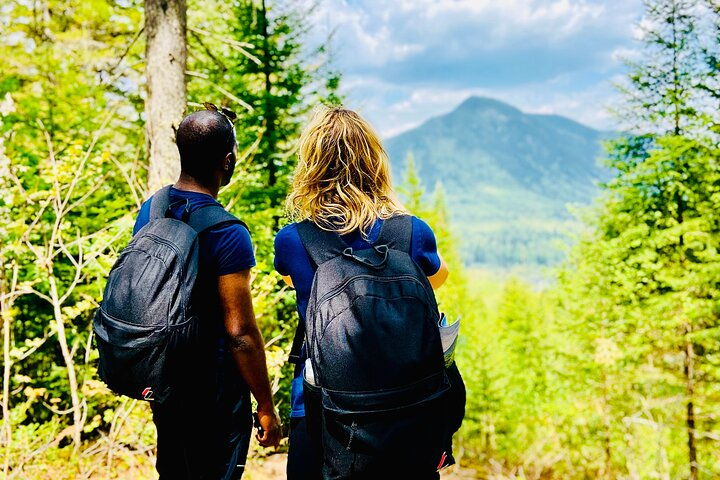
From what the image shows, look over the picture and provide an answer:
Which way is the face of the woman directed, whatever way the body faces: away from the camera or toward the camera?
away from the camera

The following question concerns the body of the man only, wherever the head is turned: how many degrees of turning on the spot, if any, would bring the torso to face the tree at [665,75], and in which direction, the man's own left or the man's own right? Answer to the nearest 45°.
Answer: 0° — they already face it

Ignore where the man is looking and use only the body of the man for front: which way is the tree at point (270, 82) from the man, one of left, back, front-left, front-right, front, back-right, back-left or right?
front-left

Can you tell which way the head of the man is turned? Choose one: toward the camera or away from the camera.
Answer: away from the camera

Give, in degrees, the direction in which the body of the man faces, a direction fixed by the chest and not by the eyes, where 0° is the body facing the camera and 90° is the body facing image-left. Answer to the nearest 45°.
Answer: approximately 225°

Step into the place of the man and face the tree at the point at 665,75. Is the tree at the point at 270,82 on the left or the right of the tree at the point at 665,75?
left

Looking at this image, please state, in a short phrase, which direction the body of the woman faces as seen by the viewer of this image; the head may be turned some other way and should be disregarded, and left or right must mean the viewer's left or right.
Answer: facing away from the viewer

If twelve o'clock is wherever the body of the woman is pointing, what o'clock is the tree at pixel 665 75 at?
The tree is roughly at 1 o'clock from the woman.
